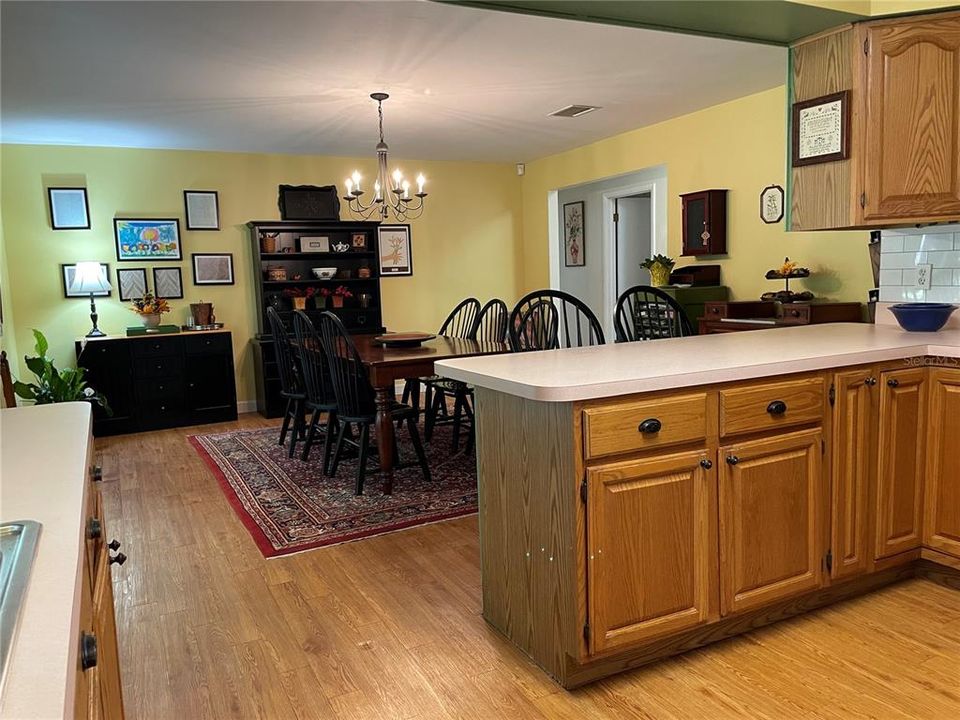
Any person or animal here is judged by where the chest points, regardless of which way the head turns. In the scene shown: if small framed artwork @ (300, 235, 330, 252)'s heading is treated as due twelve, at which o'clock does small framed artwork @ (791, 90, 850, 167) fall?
small framed artwork @ (791, 90, 850, 167) is roughly at 11 o'clock from small framed artwork @ (300, 235, 330, 252).

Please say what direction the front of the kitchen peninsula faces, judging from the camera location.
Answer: facing the viewer and to the right of the viewer

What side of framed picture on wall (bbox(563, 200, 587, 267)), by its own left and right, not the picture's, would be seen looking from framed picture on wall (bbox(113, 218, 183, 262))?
front

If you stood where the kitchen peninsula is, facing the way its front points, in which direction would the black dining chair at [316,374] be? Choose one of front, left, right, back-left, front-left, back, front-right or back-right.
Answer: back

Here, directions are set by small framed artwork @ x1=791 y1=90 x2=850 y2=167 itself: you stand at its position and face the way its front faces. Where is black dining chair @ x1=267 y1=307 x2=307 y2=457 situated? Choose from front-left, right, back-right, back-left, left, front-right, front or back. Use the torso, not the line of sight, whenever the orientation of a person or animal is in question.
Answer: front-right

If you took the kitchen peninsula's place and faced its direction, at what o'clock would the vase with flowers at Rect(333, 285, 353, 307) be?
The vase with flowers is roughly at 6 o'clock from the kitchen peninsula.

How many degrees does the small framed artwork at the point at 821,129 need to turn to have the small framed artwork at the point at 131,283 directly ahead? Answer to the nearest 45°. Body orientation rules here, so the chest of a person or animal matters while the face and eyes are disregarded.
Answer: approximately 45° to its right

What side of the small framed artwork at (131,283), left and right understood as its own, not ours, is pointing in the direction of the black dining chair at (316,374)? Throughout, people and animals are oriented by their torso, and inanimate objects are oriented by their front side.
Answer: front

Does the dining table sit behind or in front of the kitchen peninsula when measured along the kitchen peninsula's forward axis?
behind

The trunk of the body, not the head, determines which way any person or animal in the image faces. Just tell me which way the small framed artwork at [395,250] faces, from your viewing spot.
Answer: facing the viewer

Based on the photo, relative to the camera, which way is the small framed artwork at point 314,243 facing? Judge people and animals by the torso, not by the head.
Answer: toward the camera

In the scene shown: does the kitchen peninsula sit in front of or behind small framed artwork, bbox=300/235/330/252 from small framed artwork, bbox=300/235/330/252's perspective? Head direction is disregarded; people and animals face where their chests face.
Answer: in front

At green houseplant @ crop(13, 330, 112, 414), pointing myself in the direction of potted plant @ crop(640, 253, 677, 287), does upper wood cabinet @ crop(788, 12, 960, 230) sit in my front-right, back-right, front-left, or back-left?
front-right

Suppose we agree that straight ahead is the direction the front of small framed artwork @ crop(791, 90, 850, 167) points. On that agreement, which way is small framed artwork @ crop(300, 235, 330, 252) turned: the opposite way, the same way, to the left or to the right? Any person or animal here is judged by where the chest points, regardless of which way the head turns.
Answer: to the left

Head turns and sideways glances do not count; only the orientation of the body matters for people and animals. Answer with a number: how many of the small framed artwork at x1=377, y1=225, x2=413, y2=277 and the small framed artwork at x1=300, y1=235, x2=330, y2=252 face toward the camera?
2

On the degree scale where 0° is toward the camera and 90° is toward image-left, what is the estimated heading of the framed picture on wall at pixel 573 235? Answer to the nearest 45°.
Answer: approximately 45°

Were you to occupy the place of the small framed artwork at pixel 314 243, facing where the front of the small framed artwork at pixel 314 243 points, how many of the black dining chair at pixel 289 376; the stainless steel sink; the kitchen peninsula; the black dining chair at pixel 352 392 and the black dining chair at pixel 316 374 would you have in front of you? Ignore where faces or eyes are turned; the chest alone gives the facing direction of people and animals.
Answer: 5

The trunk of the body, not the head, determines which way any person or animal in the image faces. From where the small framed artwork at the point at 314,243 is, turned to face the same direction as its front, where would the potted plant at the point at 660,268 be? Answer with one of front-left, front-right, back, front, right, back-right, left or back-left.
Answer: front-left
